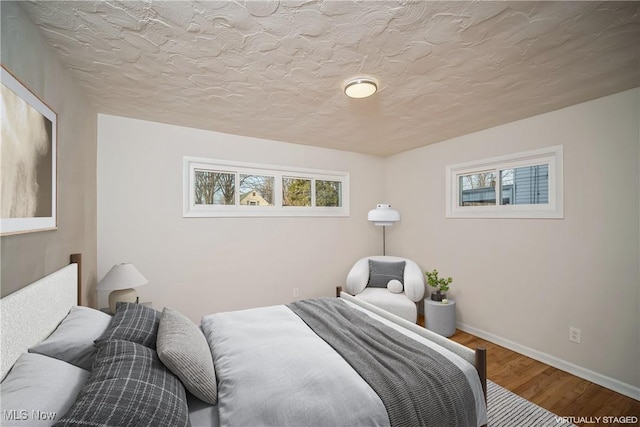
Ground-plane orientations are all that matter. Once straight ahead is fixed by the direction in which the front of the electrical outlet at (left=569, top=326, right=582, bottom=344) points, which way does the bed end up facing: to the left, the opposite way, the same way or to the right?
the opposite way

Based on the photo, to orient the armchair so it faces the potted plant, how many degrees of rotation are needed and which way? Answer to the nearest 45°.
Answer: approximately 90° to its left

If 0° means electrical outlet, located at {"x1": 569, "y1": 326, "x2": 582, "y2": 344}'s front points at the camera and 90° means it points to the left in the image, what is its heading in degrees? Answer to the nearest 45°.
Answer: approximately 45°

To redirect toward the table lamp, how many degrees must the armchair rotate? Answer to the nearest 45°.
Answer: approximately 45° to its right

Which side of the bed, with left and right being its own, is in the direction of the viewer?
right

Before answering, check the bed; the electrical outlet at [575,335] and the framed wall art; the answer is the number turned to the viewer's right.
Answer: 2

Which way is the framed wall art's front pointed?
to the viewer's right

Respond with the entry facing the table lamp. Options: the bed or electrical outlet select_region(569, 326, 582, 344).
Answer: the electrical outlet

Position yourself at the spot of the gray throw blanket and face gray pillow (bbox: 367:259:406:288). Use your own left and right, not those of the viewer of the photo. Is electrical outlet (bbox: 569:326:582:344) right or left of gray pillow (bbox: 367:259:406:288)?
right
